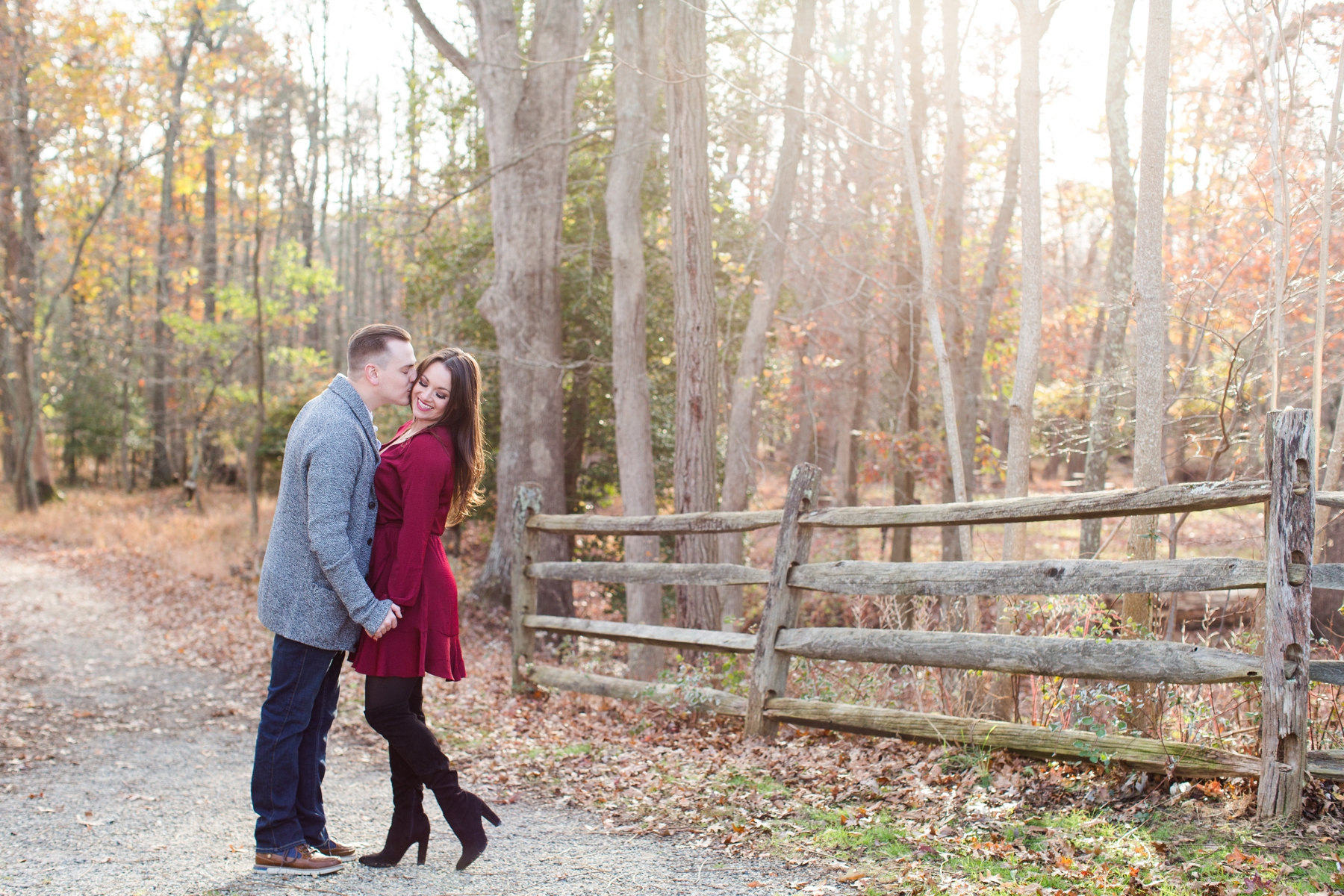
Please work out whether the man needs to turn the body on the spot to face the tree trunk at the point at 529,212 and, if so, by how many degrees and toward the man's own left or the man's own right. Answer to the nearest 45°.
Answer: approximately 90° to the man's own left

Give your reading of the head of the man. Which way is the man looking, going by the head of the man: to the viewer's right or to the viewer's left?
to the viewer's right

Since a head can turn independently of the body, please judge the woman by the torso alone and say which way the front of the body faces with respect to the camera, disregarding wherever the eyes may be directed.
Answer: to the viewer's left

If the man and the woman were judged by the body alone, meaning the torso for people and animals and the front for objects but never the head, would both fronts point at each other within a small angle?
yes

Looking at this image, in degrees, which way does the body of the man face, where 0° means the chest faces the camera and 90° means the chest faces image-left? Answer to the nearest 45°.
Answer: approximately 270°

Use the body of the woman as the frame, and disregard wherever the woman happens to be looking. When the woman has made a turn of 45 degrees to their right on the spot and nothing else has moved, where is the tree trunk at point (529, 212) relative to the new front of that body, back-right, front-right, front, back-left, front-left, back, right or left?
front-right

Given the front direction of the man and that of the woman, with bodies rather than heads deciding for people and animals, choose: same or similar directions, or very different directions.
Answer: very different directions
